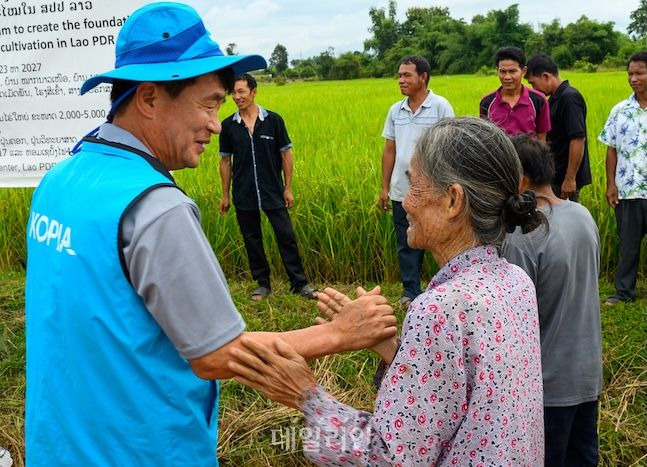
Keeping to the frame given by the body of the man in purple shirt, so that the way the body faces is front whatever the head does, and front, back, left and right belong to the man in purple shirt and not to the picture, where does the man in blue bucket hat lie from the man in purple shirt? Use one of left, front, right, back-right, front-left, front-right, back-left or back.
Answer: front

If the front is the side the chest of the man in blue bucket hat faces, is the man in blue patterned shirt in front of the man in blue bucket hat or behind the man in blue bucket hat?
in front

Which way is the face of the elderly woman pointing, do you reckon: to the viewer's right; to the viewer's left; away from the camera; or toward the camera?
to the viewer's left

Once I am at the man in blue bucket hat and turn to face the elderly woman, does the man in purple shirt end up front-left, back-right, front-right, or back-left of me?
front-left

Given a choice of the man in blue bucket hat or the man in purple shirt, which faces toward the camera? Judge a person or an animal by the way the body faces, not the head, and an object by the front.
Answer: the man in purple shirt

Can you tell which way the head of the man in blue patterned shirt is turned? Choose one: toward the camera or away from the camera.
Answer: toward the camera

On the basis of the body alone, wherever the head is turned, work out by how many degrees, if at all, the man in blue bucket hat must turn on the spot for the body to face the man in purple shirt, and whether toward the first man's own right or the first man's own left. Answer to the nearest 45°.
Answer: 0° — they already face them

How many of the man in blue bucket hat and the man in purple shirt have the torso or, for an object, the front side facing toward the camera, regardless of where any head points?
1

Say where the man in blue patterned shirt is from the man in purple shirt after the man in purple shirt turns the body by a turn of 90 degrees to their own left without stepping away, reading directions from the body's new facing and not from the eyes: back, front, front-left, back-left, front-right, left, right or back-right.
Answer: front

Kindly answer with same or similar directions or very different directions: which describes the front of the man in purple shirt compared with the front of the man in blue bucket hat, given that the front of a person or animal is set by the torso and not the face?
very different directions

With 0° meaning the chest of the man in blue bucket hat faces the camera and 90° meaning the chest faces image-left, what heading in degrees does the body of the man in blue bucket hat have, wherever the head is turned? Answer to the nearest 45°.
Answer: approximately 225°

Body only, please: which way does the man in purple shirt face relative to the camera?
toward the camera
